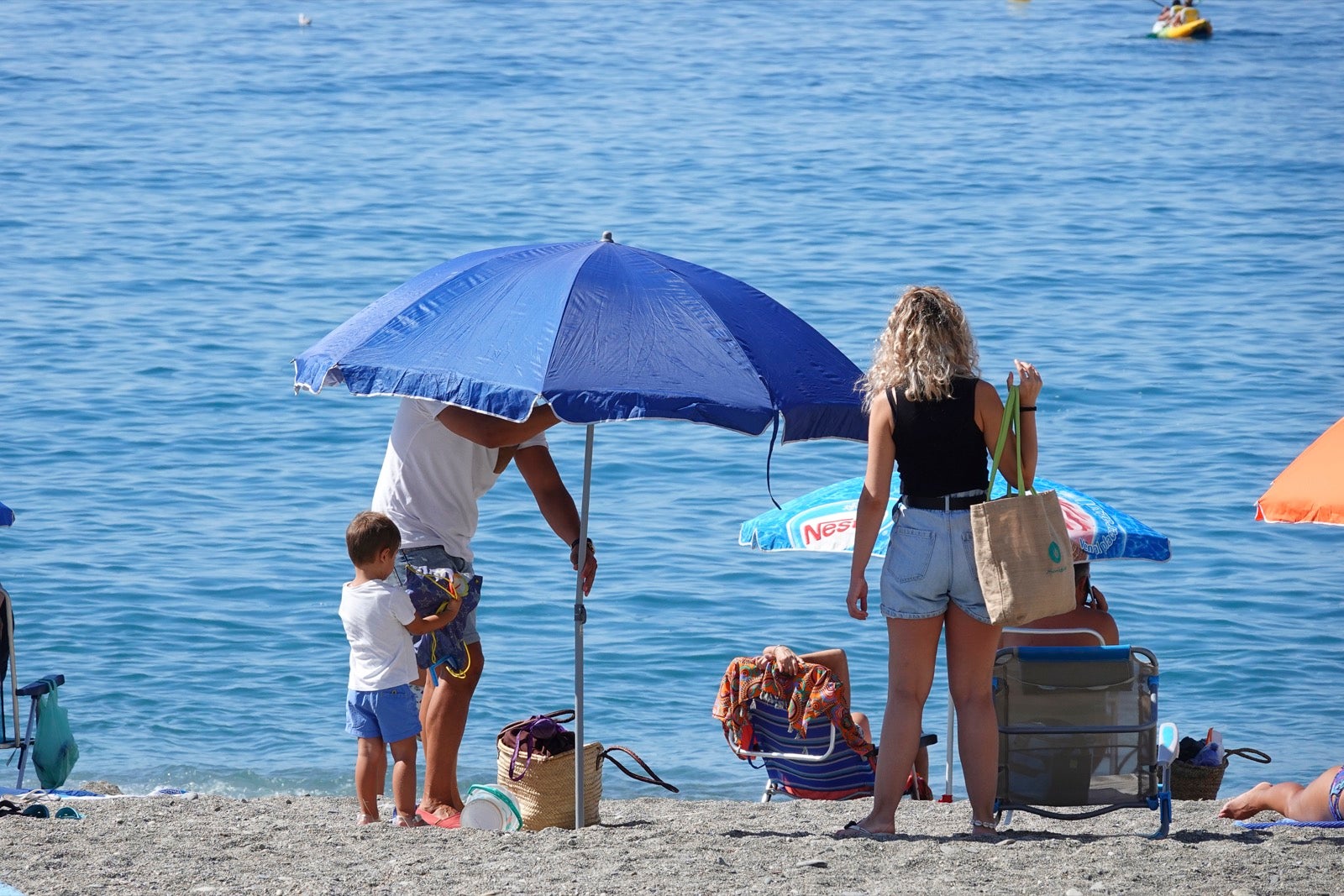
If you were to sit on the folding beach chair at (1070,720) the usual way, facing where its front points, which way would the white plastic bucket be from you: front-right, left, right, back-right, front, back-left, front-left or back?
left

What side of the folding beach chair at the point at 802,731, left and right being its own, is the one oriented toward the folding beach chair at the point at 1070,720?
right

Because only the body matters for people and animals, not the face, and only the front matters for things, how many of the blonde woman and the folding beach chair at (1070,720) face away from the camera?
2

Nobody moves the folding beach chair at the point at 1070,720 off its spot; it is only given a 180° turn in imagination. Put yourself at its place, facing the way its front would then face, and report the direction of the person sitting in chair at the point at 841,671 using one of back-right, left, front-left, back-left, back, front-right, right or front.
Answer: back-right

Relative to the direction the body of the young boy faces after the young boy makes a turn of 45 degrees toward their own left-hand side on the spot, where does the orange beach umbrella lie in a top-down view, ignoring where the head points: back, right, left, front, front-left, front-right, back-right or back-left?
right

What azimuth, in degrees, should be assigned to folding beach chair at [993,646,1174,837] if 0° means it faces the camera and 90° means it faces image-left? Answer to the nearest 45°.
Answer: approximately 180°

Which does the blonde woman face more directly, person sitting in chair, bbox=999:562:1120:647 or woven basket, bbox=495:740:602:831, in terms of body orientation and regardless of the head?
the person sitting in chair

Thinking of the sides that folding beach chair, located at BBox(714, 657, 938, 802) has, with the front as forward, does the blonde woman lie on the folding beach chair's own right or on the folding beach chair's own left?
on the folding beach chair's own right

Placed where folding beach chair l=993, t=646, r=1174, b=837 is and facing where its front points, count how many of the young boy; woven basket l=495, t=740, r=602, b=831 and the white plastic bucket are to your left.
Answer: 3

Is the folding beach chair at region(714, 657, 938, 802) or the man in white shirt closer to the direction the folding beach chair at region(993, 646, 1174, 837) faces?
the folding beach chair

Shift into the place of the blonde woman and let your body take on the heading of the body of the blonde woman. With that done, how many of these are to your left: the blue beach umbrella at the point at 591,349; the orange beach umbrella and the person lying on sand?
1

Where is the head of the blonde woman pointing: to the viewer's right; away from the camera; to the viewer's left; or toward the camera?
away from the camera

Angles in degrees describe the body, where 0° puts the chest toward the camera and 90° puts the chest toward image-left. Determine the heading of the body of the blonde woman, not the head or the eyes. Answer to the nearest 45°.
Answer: approximately 180°

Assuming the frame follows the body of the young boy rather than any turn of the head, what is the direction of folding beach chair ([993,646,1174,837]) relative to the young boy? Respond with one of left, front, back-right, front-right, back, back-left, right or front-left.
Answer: front-right
